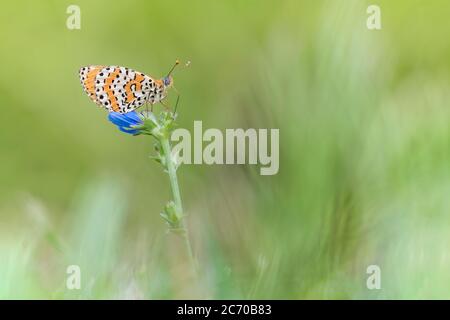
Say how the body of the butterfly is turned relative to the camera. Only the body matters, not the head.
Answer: to the viewer's right
